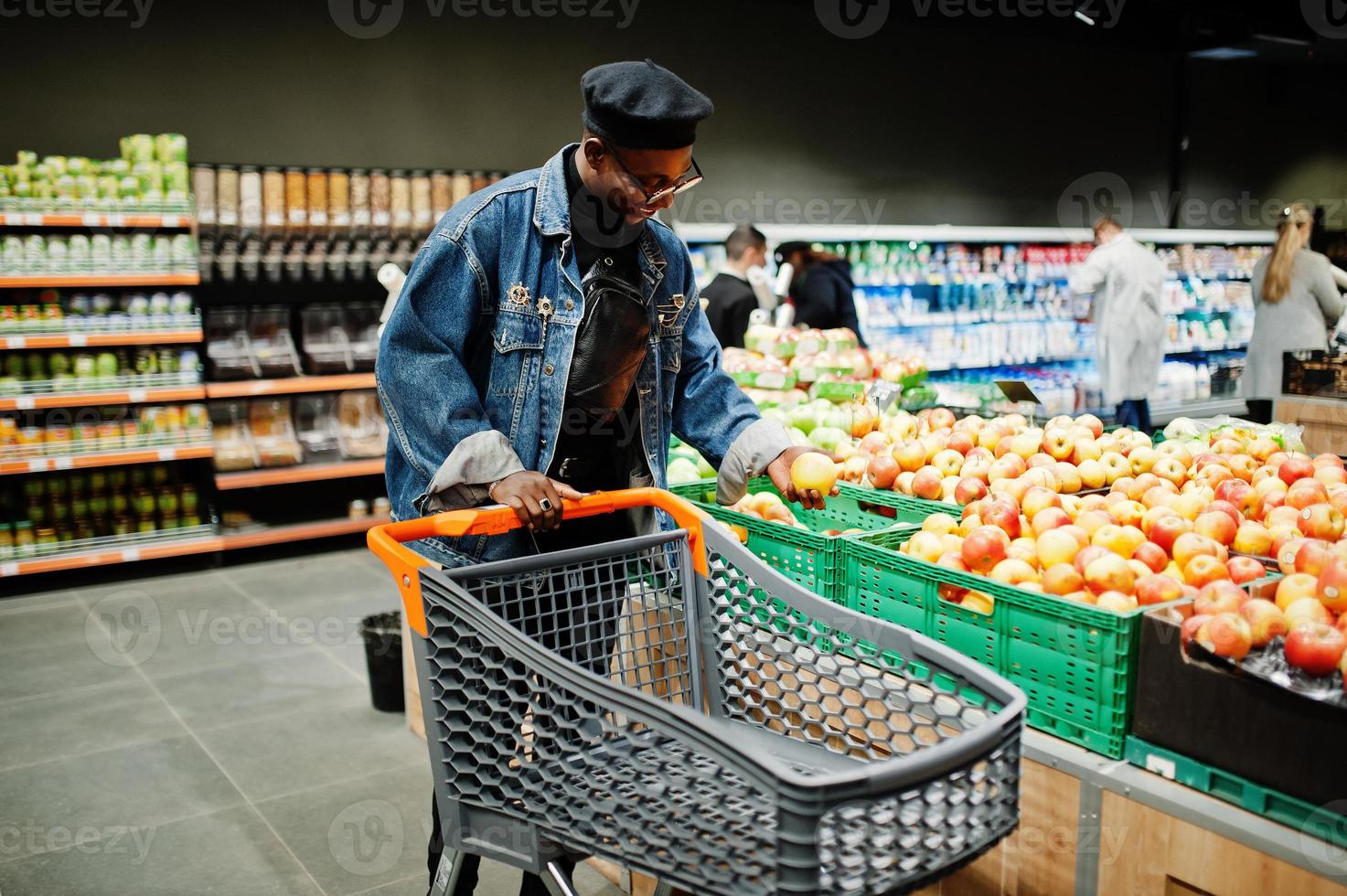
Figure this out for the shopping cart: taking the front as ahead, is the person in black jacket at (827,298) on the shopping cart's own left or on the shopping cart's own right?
on the shopping cart's own left

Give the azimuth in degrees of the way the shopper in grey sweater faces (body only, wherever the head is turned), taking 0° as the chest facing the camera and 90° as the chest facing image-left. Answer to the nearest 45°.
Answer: approximately 225°

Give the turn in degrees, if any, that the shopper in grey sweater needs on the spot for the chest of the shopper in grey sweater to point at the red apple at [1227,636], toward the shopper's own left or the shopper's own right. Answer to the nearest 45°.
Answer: approximately 135° to the shopper's own right

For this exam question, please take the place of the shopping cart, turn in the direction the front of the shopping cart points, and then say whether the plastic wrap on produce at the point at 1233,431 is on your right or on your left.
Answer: on your left

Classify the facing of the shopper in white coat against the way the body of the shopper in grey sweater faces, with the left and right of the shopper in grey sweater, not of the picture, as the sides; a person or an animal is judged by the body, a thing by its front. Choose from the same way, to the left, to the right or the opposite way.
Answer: to the left

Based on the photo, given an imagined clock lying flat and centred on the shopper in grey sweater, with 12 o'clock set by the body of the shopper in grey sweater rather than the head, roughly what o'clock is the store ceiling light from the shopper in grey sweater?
The store ceiling light is roughly at 10 o'clock from the shopper in grey sweater.

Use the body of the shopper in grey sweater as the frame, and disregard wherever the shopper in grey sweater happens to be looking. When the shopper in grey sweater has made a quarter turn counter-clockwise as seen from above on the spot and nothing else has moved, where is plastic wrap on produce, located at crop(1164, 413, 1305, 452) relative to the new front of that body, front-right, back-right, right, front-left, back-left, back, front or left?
back-left

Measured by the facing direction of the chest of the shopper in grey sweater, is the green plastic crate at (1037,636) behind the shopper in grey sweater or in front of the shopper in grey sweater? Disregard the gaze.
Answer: behind

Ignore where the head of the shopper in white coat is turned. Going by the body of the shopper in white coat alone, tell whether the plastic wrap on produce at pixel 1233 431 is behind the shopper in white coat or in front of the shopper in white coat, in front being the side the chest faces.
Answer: behind

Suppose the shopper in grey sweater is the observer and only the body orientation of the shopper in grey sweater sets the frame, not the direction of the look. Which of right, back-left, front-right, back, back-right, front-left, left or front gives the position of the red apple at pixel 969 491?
back-right

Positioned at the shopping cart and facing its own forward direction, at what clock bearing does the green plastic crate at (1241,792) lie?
The green plastic crate is roughly at 10 o'clock from the shopping cart.
